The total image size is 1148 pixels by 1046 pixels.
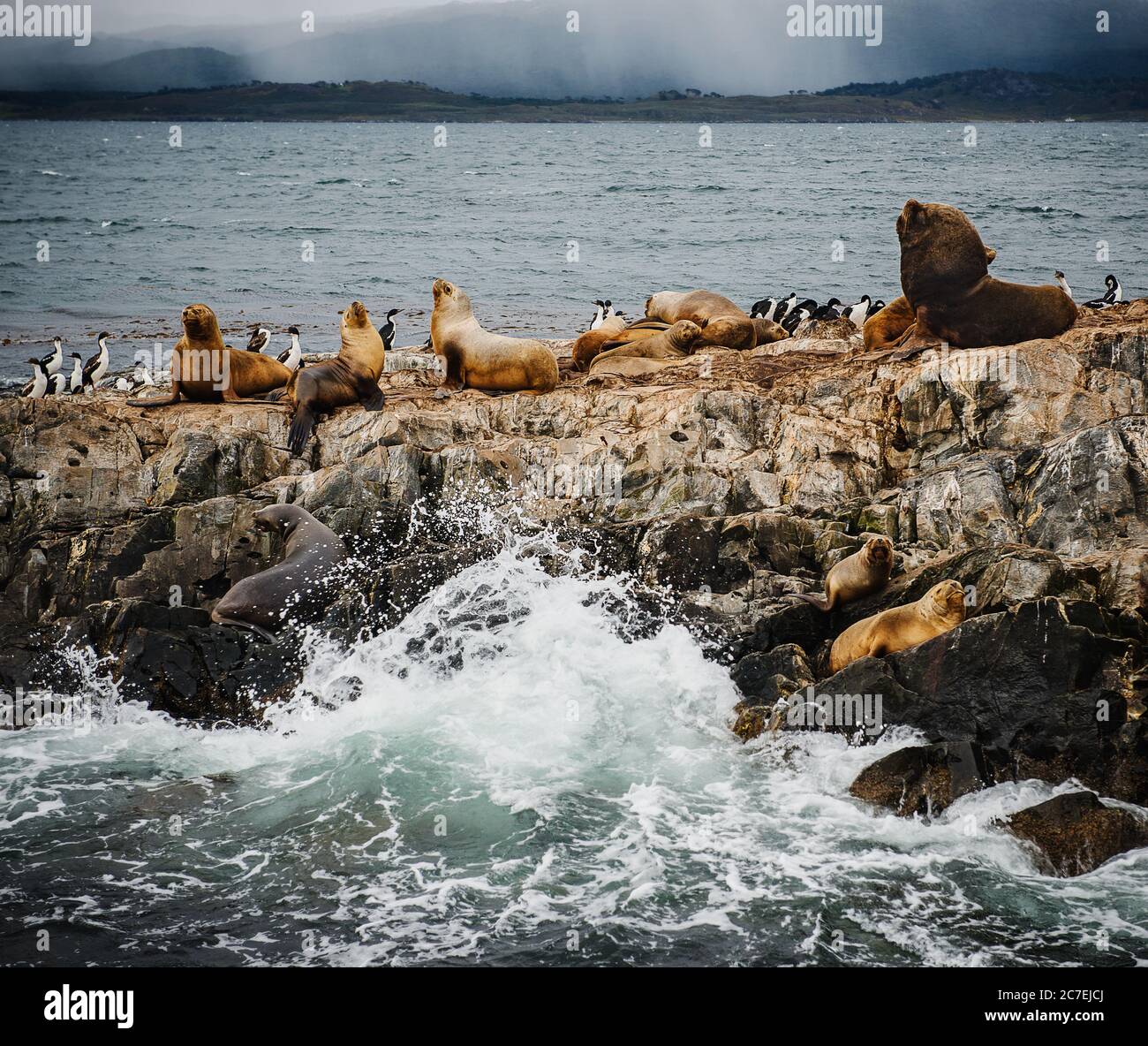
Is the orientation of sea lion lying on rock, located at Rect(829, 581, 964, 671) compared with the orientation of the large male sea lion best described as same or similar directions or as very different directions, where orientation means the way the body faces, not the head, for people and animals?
very different directions

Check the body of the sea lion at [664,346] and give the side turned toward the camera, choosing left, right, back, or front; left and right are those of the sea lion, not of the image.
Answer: right

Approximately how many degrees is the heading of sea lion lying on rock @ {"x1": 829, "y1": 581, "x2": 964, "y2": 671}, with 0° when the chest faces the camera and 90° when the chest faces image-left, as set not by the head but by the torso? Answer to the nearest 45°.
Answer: approximately 270°

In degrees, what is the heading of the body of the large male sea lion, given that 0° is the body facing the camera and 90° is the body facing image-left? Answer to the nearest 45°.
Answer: approximately 90°

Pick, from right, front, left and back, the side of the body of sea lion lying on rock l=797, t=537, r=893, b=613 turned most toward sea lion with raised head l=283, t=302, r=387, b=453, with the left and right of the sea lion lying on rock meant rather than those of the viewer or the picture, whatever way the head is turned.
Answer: back

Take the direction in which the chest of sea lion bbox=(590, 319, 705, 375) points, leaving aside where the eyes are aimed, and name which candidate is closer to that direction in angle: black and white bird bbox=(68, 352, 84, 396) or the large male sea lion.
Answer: the large male sea lion

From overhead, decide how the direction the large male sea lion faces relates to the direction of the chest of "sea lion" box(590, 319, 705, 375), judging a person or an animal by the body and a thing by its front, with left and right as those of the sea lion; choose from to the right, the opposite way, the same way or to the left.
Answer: the opposite way
